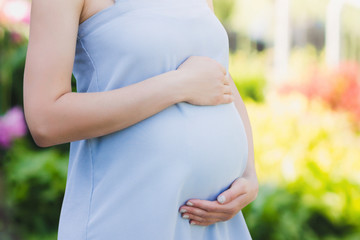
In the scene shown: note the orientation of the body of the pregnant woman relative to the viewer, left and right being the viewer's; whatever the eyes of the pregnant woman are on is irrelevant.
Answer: facing the viewer and to the right of the viewer

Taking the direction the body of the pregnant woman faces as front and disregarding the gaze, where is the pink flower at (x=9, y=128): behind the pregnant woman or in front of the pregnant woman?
behind
